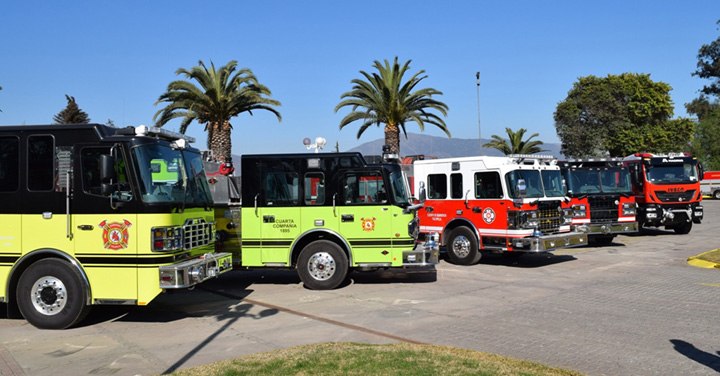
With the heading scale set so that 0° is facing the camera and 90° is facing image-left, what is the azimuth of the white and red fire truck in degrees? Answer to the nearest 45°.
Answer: approximately 315°

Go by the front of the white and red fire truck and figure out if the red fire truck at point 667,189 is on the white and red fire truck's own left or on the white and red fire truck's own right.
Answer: on the white and red fire truck's own left

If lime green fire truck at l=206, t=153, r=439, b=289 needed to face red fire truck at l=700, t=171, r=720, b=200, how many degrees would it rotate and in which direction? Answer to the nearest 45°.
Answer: approximately 45° to its left

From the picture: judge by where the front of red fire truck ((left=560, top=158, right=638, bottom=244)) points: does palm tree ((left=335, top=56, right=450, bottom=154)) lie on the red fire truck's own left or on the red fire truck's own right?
on the red fire truck's own right

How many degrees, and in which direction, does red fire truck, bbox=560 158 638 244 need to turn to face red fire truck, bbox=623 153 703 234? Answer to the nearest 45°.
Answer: approximately 135° to its left

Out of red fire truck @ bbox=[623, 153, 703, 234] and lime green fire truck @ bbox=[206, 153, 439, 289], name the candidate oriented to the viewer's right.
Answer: the lime green fire truck

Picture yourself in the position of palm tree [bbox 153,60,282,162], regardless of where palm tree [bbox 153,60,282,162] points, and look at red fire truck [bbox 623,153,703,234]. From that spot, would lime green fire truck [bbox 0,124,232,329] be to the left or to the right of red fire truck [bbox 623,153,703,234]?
right

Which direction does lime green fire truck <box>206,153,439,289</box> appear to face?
to the viewer's right

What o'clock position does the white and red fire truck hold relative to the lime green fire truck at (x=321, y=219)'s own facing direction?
The white and red fire truck is roughly at 11 o'clock from the lime green fire truck.

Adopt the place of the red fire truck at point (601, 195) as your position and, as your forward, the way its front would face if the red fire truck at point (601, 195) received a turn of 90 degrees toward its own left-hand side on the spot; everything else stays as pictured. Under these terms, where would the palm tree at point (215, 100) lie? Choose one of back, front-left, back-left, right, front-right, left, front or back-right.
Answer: back

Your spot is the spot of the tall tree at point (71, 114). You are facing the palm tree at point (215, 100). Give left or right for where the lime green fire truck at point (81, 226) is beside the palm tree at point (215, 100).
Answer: right

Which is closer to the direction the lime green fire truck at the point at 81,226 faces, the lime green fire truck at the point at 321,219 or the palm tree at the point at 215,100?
the lime green fire truck
